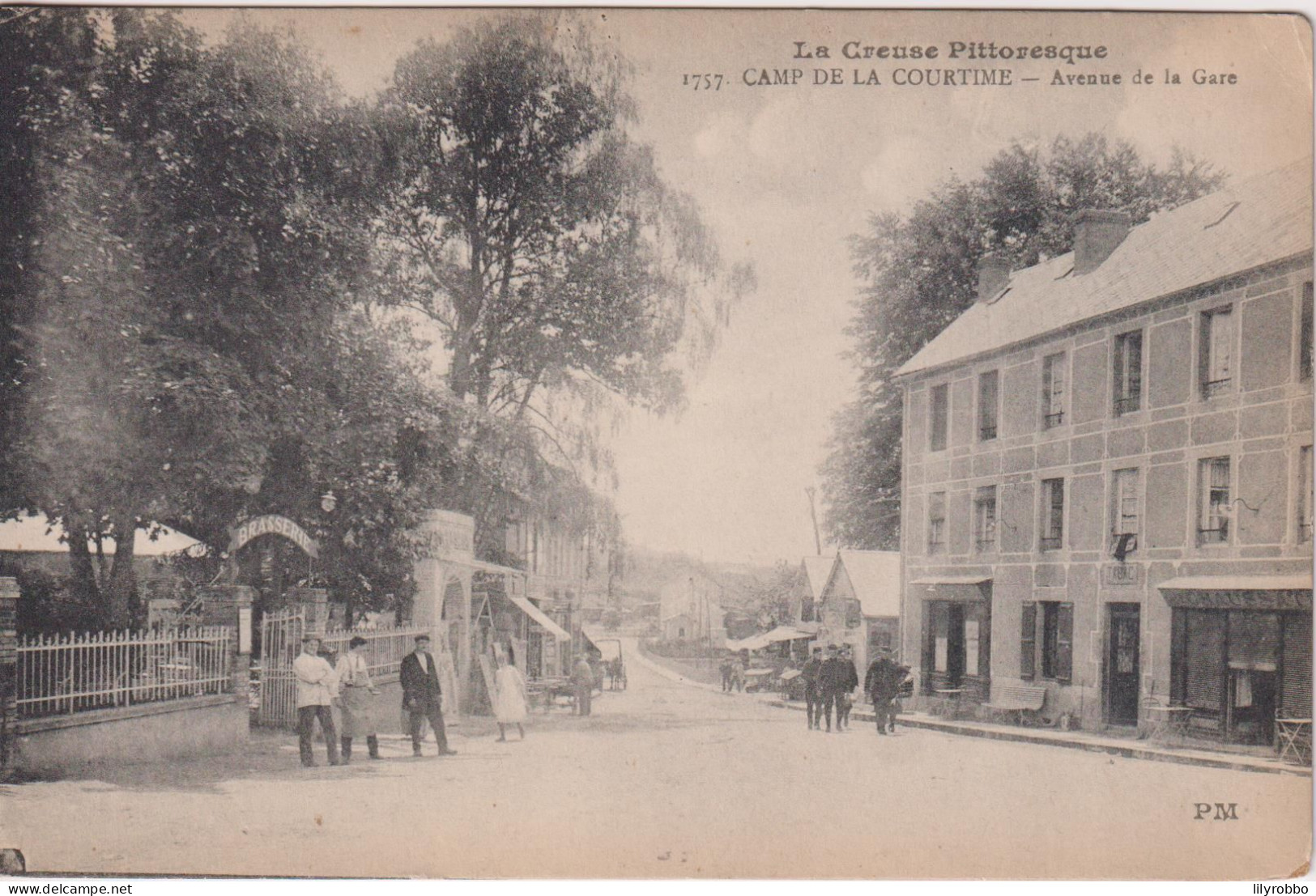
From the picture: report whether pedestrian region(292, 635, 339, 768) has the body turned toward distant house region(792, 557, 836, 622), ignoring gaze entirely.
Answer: no

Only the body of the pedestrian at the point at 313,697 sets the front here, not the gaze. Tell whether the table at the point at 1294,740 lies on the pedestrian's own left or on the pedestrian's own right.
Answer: on the pedestrian's own left

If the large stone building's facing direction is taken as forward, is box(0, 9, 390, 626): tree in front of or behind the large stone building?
in front

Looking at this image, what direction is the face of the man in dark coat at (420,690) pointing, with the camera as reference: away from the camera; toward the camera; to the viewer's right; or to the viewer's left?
toward the camera

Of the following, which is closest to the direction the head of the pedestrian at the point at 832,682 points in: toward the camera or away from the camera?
toward the camera

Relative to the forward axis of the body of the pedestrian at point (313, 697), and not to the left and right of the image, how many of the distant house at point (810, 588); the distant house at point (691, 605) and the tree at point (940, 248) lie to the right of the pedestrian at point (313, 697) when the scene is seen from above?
0

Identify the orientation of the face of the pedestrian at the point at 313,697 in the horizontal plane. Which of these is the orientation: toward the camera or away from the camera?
toward the camera

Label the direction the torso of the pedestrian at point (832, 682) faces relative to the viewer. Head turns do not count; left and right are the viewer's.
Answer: facing the viewer

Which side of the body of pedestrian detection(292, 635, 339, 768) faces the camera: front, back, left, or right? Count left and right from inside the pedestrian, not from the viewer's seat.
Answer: front

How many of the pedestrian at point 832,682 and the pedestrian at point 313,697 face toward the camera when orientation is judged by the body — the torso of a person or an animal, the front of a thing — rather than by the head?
2

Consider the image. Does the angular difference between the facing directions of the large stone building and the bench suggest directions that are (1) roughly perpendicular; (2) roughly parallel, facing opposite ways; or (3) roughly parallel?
roughly parallel

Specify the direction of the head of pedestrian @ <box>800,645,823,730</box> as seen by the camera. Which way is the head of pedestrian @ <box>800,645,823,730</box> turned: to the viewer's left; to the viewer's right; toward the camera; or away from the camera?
toward the camera

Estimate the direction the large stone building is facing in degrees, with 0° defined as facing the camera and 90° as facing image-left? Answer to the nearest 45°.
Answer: approximately 45°

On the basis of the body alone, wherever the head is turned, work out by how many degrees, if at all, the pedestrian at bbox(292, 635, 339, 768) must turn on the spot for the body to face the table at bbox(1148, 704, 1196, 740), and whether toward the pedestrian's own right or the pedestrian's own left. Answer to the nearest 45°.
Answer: approximately 90° to the pedestrian's own left

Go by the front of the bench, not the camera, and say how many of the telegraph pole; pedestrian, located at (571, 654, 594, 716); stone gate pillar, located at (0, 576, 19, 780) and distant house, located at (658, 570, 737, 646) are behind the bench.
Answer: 0

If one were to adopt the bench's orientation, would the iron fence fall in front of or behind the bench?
in front
